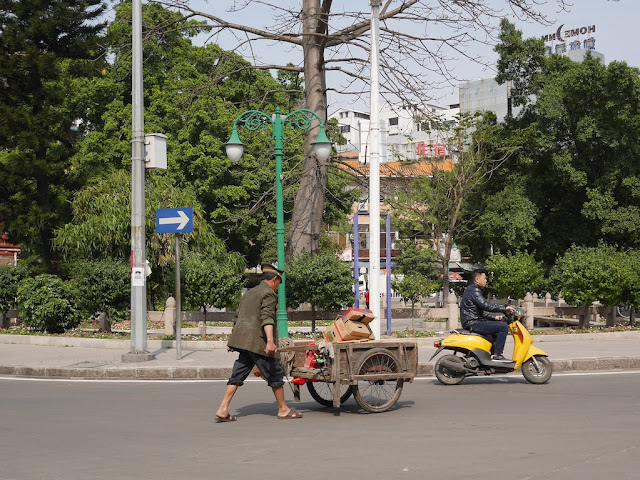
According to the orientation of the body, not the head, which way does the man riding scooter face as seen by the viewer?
to the viewer's right

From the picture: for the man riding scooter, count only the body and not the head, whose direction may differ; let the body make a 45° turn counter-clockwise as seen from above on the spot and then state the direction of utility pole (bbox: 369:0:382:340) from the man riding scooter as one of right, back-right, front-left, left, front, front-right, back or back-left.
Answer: left

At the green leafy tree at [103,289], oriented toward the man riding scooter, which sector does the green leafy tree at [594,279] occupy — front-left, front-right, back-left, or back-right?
front-left

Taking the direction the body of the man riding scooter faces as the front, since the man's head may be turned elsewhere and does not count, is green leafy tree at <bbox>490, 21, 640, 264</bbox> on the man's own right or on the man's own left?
on the man's own left

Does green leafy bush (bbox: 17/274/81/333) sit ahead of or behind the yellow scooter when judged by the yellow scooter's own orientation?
behind

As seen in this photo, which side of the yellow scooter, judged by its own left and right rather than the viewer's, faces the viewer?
right

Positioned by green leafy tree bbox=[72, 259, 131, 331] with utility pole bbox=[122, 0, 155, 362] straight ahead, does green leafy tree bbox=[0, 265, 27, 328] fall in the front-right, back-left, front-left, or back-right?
back-right

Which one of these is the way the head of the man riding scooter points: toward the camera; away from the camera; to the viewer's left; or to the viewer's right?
to the viewer's right

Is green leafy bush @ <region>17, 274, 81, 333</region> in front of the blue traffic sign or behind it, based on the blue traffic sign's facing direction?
behind

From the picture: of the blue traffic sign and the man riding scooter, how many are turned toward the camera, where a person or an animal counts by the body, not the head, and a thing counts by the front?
1

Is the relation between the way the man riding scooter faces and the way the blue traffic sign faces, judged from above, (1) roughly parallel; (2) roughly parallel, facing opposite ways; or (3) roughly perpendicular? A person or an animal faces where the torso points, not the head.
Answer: roughly perpendicular

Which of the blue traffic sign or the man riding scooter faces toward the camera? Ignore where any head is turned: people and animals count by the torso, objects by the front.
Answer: the blue traffic sign

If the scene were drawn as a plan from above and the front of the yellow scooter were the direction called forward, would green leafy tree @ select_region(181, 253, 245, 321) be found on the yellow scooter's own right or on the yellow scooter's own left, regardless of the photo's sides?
on the yellow scooter's own left

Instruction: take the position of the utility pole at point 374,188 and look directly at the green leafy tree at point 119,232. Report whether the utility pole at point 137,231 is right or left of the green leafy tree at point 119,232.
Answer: left

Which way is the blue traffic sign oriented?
toward the camera

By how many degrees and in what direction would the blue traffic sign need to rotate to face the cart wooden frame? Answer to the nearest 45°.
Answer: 0° — it already faces it

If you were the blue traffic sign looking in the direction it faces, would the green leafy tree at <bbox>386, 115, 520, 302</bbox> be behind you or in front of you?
behind

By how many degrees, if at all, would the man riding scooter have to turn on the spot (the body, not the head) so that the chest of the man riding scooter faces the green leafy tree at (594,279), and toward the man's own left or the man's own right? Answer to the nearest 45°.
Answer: approximately 90° to the man's own left
